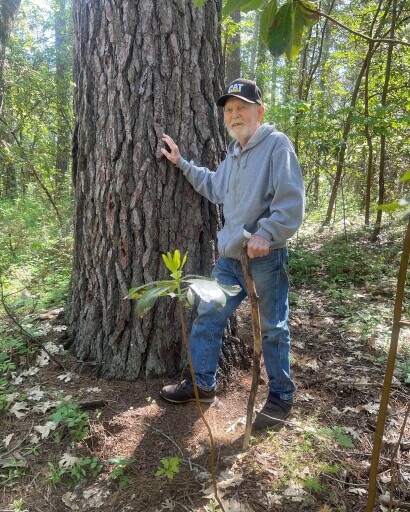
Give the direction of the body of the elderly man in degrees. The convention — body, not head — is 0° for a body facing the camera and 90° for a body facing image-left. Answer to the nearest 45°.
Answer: approximately 45°

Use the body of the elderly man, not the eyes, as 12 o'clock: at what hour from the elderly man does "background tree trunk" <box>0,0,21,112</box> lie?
The background tree trunk is roughly at 3 o'clock from the elderly man.

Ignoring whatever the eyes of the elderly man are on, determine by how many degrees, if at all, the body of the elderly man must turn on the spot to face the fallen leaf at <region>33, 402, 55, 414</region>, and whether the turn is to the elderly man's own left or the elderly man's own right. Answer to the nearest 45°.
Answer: approximately 45° to the elderly man's own right

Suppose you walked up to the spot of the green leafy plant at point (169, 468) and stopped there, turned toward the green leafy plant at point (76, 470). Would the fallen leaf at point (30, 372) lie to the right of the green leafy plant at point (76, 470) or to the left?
right

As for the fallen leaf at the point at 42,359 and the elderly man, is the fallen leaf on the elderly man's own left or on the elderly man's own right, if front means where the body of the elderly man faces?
on the elderly man's own right

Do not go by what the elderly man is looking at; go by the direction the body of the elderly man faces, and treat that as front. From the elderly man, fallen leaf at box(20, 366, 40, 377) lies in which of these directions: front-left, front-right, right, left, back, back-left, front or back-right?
front-right
